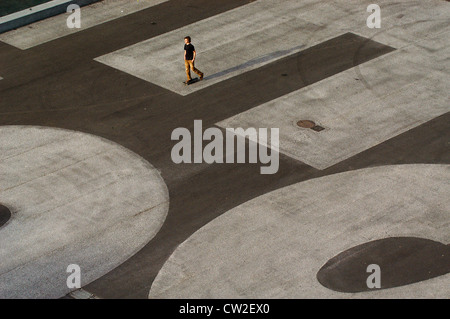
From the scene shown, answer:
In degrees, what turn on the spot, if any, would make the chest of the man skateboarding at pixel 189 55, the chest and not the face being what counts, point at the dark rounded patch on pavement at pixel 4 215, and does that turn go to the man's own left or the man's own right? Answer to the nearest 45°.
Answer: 0° — they already face it

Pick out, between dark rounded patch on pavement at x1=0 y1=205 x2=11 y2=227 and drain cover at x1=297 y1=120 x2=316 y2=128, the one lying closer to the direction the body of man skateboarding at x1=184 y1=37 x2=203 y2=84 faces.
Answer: the dark rounded patch on pavement
